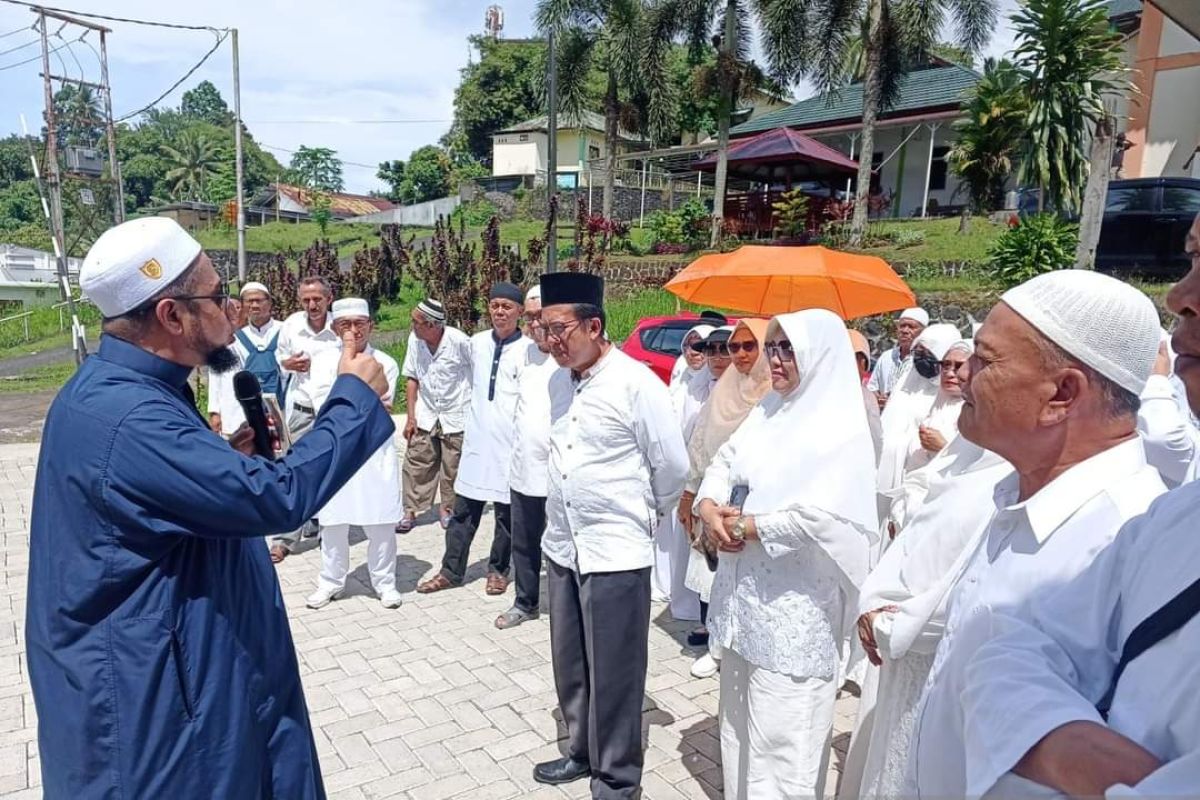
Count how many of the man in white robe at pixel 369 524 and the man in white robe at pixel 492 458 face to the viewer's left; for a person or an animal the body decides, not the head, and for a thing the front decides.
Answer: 0

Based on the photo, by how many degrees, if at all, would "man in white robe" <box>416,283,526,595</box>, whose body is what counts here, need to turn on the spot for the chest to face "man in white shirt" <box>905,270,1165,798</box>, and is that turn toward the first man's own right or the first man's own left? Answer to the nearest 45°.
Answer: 0° — they already face them

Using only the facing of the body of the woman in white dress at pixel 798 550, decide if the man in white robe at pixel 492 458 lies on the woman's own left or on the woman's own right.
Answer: on the woman's own right

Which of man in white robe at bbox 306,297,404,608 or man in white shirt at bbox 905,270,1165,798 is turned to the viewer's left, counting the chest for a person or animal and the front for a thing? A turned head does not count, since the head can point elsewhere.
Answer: man in white shirt at bbox 905,270,1165,798

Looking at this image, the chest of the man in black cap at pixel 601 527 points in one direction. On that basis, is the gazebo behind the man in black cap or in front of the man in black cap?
behind

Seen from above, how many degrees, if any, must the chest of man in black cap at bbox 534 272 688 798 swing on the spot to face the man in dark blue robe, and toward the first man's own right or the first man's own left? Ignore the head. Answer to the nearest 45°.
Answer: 0° — they already face them

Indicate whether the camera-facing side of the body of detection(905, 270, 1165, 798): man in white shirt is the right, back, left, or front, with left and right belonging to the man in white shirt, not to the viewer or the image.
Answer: left

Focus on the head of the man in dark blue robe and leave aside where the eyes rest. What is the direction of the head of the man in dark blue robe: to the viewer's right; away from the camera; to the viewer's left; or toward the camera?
to the viewer's right

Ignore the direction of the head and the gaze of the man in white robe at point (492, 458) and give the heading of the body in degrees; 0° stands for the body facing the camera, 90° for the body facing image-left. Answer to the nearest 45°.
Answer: approximately 0°

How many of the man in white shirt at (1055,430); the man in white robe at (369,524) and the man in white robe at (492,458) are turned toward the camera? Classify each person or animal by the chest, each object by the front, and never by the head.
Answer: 2

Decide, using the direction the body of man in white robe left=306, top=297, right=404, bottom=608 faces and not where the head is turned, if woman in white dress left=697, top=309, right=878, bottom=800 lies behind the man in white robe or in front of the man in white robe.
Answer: in front

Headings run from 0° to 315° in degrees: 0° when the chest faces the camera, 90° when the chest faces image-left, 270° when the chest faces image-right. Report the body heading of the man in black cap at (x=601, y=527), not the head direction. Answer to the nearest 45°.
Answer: approximately 45°
